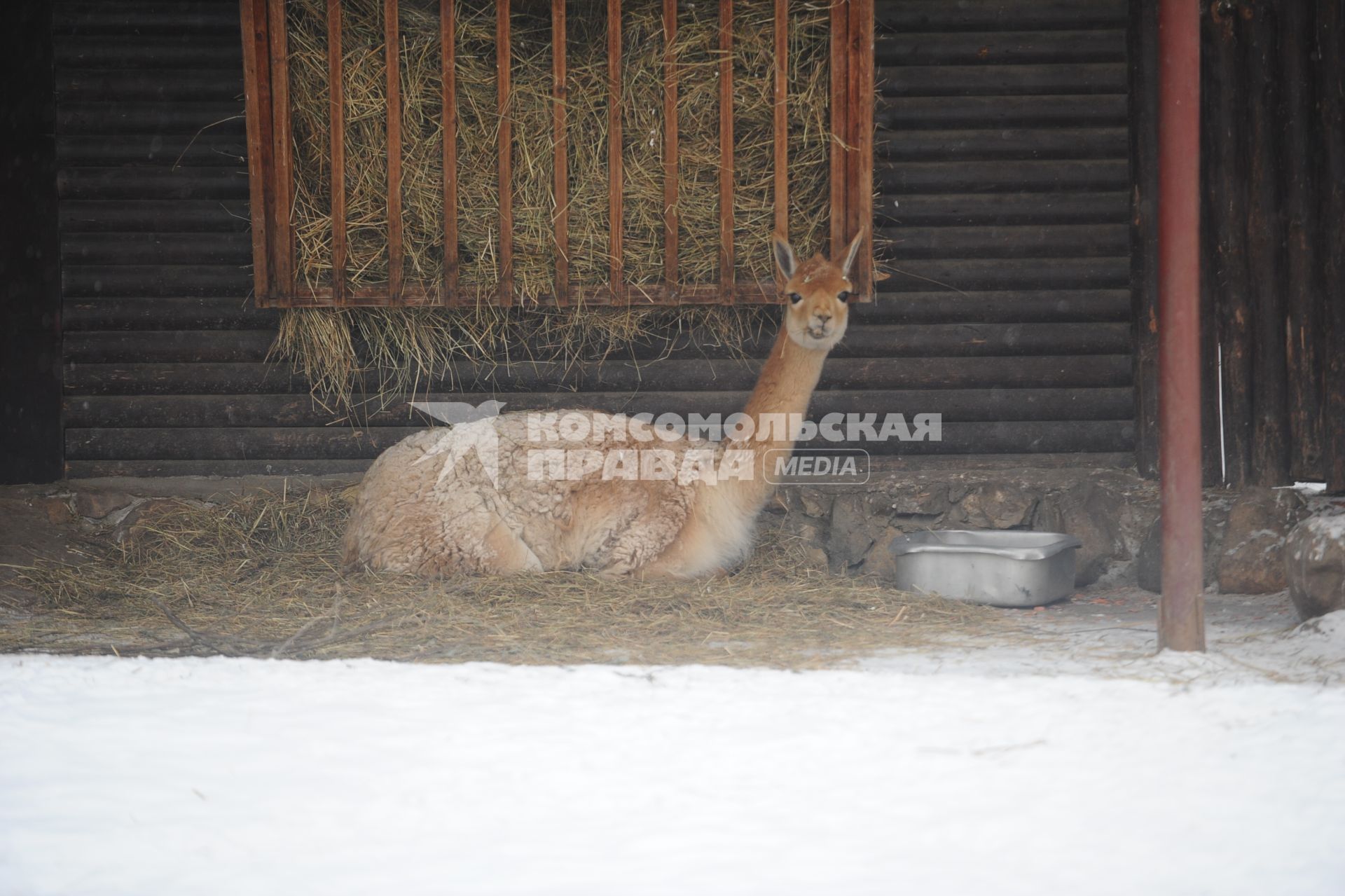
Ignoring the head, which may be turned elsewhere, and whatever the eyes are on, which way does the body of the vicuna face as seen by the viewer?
to the viewer's right

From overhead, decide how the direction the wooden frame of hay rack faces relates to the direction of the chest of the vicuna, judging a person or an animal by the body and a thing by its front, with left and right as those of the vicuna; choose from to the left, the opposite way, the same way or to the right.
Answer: to the right

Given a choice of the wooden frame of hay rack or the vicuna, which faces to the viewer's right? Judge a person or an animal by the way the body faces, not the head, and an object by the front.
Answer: the vicuna

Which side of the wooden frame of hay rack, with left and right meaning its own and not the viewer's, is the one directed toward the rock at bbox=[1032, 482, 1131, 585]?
left

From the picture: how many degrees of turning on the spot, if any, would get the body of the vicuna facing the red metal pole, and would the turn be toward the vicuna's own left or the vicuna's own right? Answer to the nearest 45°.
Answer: approximately 45° to the vicuna's own right

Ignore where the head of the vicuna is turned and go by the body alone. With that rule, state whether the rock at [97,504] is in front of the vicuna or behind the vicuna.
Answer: behind

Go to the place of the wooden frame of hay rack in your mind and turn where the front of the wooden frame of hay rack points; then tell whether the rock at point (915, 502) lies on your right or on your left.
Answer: on your left

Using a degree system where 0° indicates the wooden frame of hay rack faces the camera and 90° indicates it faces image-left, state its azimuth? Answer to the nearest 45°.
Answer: approximately 0°

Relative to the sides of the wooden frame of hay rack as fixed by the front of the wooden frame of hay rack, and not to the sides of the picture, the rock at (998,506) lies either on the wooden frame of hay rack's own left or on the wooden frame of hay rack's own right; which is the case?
on the wooden frame of hay rack's own left

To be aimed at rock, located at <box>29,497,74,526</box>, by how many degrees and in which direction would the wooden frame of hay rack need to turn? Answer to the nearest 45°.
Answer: approximately 90° to its right

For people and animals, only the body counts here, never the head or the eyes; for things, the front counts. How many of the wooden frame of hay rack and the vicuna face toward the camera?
1

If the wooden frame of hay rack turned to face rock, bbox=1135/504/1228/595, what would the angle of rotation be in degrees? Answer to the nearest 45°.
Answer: approximately 90° to its left
